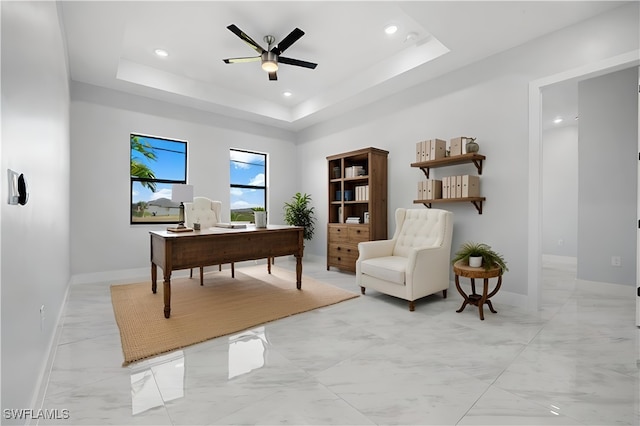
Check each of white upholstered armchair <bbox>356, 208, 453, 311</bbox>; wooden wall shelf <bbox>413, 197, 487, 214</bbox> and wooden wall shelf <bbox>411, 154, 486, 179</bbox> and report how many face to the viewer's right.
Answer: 0

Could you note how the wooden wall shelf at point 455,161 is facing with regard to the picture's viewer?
facing the viewer and to the left of the viewer

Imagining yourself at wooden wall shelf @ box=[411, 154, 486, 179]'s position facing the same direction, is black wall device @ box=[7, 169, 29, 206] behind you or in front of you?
in front

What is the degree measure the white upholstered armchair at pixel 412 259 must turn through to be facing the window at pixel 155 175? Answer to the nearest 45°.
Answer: approximately 45° to its right

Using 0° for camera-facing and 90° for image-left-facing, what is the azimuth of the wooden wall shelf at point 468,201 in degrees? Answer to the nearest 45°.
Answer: approximately 45°

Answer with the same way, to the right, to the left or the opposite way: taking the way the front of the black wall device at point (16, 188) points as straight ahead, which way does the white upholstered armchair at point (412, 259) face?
the opposite way

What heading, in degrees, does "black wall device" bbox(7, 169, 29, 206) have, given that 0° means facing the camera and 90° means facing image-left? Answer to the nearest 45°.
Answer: approximately 270°

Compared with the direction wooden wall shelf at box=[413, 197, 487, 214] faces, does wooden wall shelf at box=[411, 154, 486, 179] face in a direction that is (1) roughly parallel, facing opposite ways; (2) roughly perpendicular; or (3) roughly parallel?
roughly parallel

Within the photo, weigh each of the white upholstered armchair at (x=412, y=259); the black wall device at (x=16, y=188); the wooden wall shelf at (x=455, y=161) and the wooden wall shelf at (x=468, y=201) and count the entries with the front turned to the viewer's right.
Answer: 1

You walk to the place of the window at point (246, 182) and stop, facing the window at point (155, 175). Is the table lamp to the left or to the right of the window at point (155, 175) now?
left

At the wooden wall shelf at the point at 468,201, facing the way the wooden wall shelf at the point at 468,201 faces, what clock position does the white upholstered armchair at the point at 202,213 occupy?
The white upholstered armchair is roughly at 1 o'clock from the wooden wall shelf.

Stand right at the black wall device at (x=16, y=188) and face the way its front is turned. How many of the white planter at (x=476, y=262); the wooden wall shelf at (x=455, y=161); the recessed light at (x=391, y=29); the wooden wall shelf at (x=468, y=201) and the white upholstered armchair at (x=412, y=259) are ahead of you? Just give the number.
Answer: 5

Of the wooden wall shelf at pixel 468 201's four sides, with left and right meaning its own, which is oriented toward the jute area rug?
front

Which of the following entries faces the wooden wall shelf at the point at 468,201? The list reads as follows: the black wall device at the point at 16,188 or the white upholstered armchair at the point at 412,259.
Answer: the black wall device
